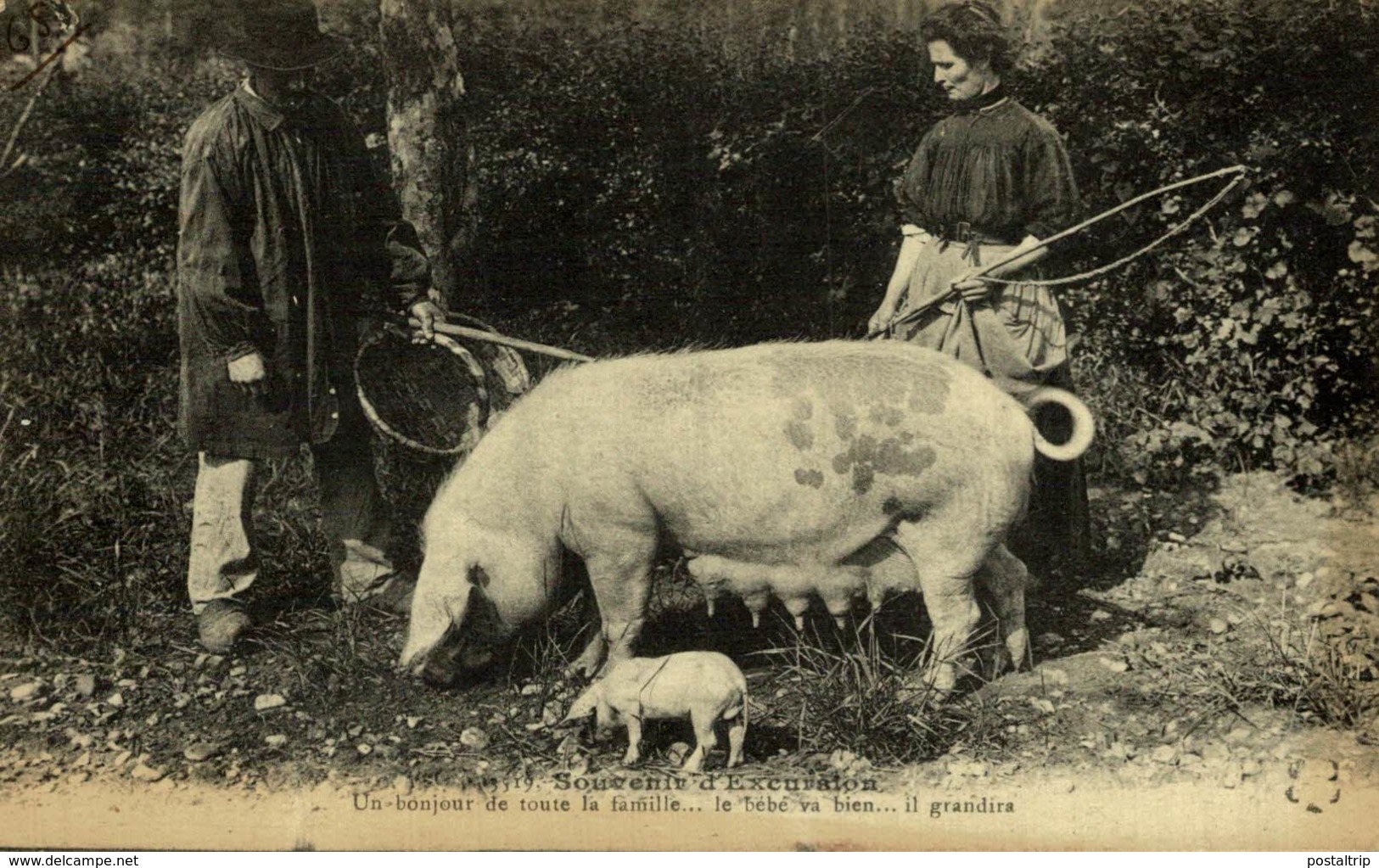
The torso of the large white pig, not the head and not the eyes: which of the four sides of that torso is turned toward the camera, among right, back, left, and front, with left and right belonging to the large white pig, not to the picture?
left

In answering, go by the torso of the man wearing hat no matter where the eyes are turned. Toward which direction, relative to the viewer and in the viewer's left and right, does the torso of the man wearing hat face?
facing the viewer and to the right of the viewer

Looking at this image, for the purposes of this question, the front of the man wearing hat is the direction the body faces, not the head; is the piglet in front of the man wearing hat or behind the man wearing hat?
in front

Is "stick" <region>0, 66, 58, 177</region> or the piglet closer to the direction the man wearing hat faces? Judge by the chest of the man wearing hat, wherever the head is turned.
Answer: the piglet

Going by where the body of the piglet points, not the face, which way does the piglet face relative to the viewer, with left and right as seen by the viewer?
facing to the left of the viewer

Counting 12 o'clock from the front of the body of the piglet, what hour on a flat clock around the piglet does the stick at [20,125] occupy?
The stick is roughly at 1 o'clock from the piglet.

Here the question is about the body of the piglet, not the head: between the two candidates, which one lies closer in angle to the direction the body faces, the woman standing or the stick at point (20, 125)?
the stick

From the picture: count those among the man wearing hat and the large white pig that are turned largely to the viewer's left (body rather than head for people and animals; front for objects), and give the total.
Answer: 1

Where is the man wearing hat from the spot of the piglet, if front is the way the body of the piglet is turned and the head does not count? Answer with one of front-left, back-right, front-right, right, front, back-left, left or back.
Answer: front-right

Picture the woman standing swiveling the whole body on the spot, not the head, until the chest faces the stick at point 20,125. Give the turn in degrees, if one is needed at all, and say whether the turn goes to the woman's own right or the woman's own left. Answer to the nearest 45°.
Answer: approximately 45° to the woman's own right

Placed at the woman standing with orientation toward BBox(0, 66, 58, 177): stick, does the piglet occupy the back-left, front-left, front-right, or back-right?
front-left

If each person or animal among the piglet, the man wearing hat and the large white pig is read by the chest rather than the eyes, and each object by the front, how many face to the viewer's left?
2

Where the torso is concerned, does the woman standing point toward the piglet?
yes

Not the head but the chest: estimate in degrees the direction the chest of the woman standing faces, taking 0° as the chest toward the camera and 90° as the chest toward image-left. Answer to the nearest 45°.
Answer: approximately 45°

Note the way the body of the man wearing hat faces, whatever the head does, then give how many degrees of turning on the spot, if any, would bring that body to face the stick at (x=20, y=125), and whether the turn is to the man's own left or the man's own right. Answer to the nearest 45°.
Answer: approximately 180°

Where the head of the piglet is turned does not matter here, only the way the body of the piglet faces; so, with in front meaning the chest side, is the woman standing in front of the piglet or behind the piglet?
behind
